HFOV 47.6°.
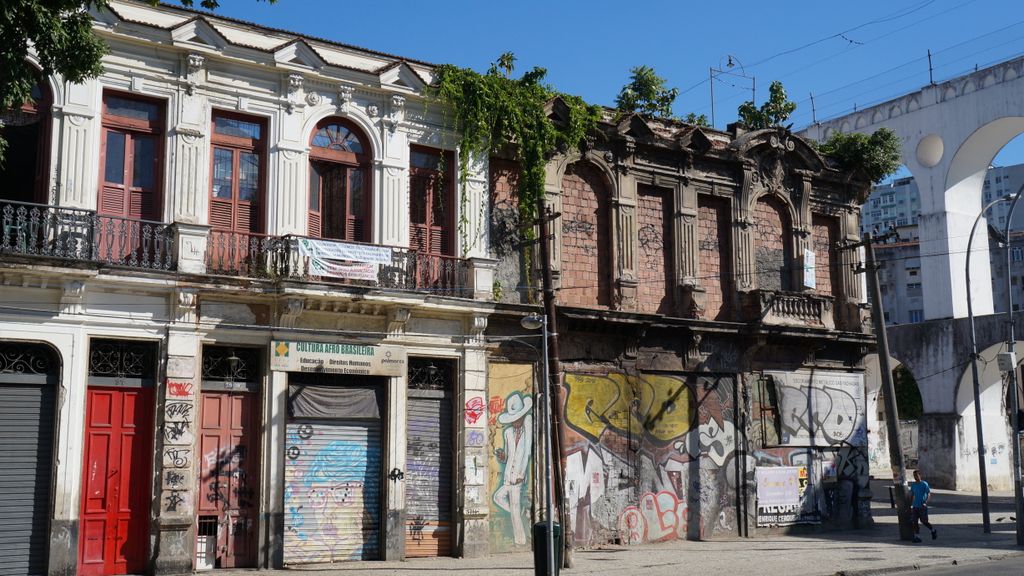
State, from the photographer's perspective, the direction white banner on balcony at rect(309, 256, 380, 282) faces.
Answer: facing the viewer

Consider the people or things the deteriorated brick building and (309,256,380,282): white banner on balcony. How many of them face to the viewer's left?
0

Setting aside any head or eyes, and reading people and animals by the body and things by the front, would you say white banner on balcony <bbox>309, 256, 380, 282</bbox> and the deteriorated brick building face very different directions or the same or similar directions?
same or similar directions

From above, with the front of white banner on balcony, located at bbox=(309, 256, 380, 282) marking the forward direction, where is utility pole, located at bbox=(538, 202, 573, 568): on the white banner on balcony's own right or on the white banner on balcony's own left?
on the white banner on balcony's own left

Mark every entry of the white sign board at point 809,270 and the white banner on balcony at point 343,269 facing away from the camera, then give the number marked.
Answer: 0

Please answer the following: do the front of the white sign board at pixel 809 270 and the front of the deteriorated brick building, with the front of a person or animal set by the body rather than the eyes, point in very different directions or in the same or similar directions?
same or similar directions

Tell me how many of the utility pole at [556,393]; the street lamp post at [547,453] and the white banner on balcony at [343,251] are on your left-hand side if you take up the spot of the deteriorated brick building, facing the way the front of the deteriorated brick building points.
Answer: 0

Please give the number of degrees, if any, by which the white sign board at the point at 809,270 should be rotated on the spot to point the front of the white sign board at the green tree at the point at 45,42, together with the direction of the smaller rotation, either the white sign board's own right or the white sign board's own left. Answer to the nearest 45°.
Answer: approximately 90° to the white sign board's own right

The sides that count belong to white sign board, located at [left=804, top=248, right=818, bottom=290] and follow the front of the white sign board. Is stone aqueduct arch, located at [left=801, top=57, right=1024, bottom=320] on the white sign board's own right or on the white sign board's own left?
on the white sign board's own left

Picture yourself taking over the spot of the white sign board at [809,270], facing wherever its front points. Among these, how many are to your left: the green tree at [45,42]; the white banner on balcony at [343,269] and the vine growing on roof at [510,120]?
0

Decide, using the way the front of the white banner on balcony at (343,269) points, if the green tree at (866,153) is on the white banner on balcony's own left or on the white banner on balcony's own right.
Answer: on the white banner on balcony's own left

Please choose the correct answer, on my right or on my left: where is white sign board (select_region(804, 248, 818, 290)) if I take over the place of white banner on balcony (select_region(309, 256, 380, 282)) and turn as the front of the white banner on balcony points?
on my left

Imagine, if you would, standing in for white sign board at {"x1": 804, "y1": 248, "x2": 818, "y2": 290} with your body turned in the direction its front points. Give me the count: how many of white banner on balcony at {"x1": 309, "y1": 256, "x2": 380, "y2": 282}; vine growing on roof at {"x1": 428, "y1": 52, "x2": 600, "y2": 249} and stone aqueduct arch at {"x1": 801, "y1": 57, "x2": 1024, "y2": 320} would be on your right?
2

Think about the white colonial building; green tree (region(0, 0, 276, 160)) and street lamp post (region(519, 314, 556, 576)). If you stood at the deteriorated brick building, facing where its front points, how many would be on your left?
0
